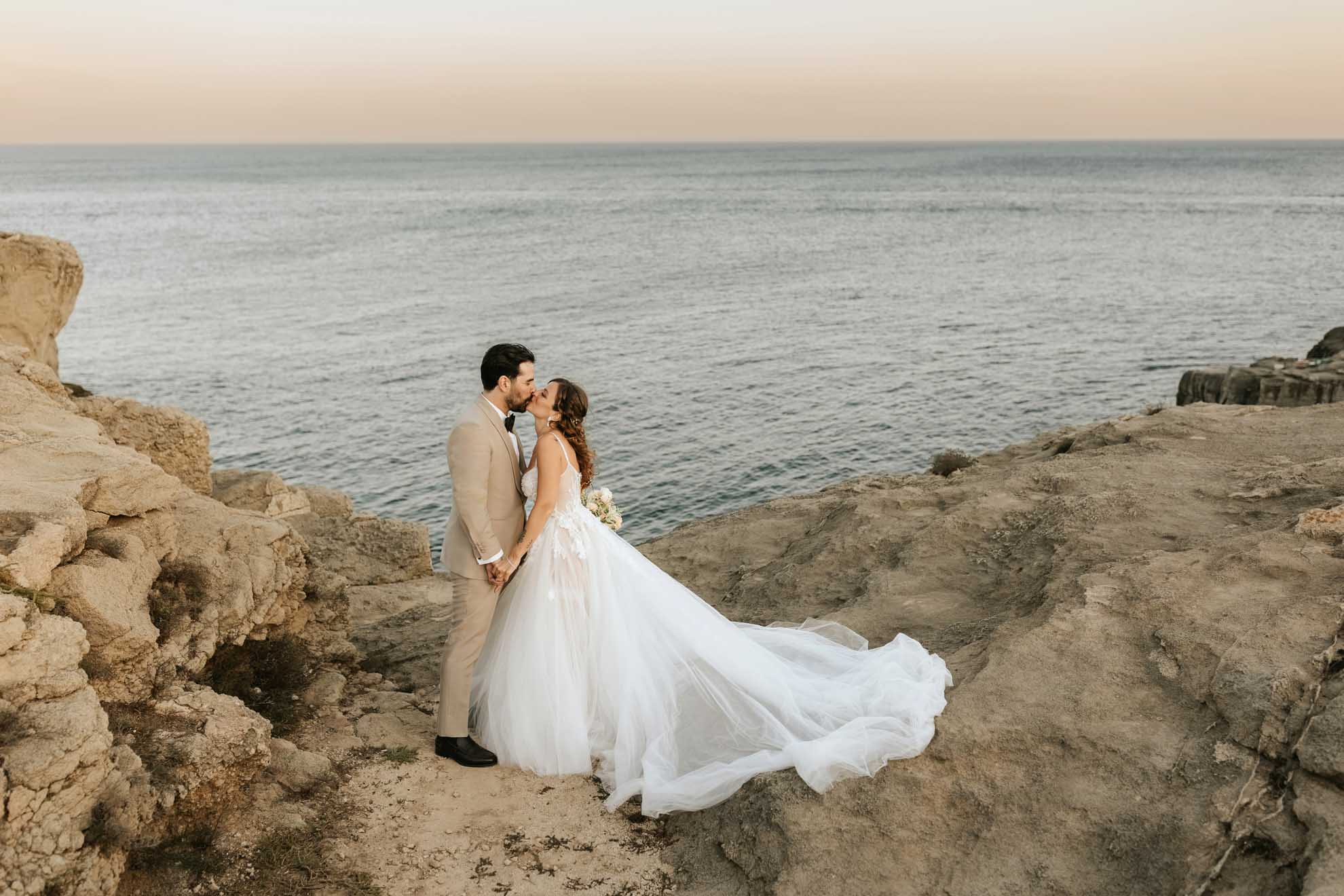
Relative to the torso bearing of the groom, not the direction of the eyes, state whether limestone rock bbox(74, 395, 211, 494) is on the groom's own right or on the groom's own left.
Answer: on the groom's own left

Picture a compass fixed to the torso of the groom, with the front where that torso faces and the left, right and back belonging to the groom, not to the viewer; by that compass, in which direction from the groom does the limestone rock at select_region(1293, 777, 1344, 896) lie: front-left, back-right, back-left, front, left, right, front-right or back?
front-right

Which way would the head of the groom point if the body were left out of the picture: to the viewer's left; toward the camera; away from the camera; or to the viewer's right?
to the viewer's right

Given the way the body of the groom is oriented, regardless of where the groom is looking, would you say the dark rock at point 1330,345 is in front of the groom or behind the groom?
in front

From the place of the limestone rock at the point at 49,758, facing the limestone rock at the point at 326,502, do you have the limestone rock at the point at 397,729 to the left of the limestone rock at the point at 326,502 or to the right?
right

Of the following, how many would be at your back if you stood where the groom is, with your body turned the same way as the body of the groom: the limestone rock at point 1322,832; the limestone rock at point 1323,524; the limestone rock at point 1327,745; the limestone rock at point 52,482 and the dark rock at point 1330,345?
1

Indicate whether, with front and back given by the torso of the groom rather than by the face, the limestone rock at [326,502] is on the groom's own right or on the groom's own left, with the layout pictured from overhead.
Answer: on the groom's own left

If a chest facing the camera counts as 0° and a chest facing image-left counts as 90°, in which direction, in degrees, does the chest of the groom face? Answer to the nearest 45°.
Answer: approximately 270°

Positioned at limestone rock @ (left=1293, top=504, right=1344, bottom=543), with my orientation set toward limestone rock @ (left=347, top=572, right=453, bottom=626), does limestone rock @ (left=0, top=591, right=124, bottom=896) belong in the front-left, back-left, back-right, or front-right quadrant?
front-left

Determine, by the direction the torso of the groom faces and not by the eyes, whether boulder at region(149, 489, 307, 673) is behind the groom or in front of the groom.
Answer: behind

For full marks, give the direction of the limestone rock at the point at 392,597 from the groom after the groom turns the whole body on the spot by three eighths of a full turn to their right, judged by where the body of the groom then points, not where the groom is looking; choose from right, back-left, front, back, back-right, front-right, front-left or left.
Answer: back-right

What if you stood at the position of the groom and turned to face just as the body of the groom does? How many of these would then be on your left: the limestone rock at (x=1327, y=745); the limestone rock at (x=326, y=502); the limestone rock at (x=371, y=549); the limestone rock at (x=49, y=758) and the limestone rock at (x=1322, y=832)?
2
